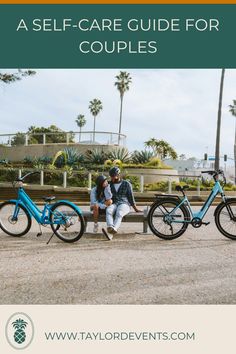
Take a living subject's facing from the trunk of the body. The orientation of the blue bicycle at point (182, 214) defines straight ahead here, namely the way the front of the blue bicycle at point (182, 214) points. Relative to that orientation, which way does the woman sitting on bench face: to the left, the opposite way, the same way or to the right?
to the right

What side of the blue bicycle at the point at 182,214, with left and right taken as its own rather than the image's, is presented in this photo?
right

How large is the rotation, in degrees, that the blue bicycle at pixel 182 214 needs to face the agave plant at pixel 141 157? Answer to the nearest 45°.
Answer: approximately 90° to its left

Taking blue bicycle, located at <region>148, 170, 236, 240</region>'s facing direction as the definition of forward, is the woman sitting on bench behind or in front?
behind

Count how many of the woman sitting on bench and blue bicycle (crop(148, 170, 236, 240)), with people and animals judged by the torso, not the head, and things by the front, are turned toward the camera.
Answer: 1

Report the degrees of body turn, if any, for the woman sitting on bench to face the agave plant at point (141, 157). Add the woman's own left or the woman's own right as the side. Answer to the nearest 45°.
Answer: approximately 180°

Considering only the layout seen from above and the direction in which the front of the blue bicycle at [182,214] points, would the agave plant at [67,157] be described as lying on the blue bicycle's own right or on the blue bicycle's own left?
on the blue bicycle's own left

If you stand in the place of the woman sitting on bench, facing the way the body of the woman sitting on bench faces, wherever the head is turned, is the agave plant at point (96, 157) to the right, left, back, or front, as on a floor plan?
back

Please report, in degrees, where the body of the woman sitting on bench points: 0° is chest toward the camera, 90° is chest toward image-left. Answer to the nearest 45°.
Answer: approximately 0°

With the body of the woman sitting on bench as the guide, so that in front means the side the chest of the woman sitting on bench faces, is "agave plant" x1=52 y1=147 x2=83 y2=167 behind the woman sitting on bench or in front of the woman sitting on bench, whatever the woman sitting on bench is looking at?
behind

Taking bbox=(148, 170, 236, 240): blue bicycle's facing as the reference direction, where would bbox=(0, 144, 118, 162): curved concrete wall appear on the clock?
The curved concrete wall is roughly at 8 o'clock from the blue bicycle.

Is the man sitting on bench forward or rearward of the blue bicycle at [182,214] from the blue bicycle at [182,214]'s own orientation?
rearward
